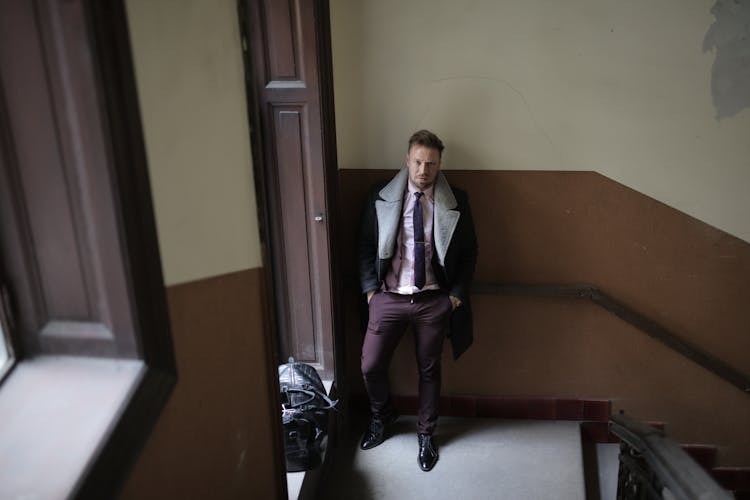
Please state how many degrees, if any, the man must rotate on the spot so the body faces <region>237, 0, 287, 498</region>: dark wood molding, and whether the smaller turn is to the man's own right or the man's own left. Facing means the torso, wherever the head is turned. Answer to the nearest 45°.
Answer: approximately 45° to the man's own right

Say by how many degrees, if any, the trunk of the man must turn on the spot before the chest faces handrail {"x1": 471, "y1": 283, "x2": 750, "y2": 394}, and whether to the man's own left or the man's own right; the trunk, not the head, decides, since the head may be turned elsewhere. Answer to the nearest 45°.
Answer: approximately 90° to the man's own left

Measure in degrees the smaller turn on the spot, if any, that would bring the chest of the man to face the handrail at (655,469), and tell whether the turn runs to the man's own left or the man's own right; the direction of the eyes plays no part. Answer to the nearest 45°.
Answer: approximately 45° to the man's own left

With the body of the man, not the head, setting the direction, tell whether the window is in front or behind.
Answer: in front

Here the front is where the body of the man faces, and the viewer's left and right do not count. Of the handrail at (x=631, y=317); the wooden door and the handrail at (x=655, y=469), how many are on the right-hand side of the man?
1

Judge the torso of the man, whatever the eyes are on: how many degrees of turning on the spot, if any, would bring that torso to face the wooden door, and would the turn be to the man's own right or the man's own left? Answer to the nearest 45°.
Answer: approximately 90° to the man's own right

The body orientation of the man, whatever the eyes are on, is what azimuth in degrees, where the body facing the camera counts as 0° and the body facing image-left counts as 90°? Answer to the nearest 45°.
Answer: approximately 0°

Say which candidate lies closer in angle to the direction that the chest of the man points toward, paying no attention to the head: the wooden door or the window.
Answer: the window

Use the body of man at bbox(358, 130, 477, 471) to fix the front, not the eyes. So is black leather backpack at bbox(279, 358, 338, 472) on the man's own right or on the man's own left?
on the man's own right
